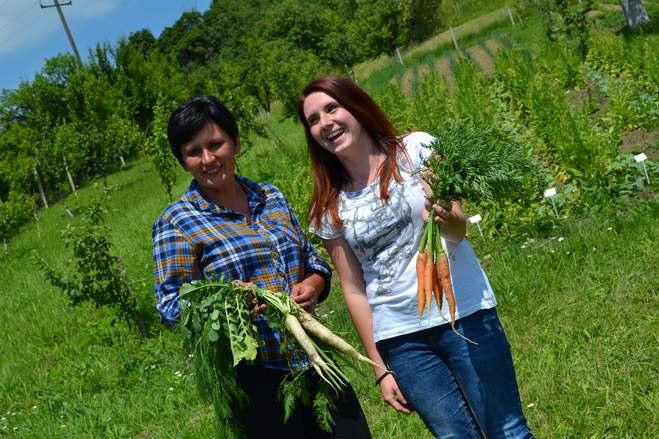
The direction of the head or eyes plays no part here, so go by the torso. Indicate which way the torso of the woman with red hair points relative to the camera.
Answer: toward the camera

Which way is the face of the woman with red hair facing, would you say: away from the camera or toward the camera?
toward the camera

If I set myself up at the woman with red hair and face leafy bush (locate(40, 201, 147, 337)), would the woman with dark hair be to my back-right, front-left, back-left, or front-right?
front-left

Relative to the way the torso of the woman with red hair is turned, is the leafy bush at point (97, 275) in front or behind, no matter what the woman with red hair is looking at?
behind

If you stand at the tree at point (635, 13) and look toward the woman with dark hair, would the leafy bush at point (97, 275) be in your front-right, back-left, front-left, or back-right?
front-right

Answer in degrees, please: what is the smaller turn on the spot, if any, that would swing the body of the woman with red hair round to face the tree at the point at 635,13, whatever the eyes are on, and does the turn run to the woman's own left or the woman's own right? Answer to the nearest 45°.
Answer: approximately 135° to the woman's own left
